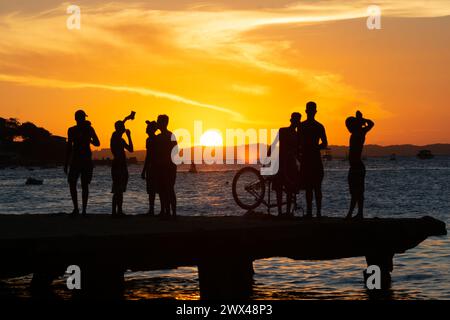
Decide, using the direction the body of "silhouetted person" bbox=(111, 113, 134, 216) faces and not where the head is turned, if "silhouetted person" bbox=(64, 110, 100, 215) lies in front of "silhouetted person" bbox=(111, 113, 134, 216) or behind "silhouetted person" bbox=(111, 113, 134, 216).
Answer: behind

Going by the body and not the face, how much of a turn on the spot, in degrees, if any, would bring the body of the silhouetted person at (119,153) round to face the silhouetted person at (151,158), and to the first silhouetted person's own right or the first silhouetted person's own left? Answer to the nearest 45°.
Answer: approximately 45° to the first silhouetted person's own right

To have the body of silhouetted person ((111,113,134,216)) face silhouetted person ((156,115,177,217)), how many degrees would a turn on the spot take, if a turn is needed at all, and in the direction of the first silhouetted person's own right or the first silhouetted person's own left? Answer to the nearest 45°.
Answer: approximately 45° to the first silhouetted person's own right
